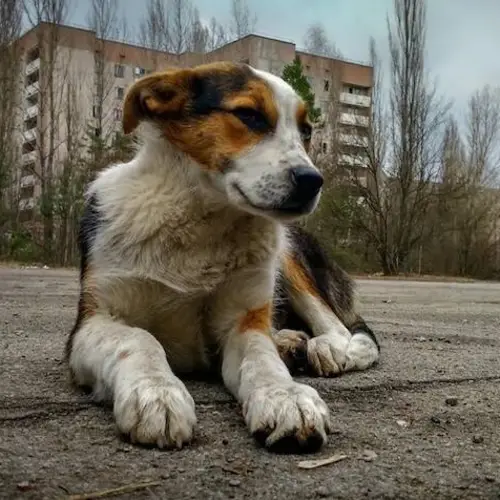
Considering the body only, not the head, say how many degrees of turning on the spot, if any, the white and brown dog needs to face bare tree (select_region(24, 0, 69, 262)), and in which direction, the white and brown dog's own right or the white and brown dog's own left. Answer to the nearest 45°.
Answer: approximately 180°

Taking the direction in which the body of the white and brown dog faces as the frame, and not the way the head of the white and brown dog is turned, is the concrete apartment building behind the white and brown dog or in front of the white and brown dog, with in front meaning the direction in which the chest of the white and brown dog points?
behind

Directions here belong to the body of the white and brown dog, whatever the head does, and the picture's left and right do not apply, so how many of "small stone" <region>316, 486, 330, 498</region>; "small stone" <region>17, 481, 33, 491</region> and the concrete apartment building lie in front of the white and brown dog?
2

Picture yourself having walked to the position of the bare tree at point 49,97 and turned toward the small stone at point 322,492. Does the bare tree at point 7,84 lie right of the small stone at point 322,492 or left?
right

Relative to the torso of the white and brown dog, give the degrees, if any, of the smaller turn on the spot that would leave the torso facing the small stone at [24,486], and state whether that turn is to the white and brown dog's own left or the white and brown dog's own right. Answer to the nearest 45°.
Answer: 0° — it already faces it

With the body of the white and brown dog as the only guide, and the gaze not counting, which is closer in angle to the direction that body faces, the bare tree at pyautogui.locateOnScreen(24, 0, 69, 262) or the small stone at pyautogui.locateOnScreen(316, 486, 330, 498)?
the small stone

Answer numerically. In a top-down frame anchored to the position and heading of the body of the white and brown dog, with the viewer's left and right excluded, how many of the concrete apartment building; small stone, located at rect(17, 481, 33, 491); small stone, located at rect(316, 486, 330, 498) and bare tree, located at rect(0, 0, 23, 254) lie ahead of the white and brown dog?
2

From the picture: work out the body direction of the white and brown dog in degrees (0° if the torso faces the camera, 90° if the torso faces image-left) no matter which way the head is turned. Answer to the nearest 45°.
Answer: approximately 0°

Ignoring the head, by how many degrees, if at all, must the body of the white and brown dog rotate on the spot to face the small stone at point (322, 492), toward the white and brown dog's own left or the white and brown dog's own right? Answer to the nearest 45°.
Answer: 0° — it already faces it

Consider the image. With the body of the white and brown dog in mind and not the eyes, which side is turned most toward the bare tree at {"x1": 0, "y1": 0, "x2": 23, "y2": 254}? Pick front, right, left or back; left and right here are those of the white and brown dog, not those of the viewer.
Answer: back
